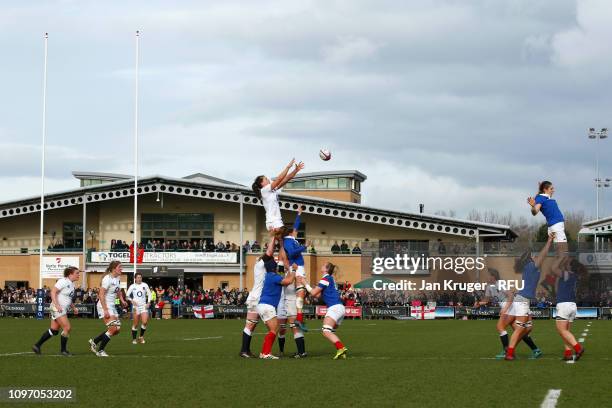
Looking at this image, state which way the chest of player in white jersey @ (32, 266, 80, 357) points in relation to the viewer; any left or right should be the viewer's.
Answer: facing to the right of the viewer

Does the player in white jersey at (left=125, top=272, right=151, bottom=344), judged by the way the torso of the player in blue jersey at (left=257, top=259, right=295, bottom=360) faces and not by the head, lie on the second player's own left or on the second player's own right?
on the second player's own left

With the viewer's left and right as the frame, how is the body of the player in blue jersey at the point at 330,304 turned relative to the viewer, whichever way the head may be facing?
facing to the left of the viewer

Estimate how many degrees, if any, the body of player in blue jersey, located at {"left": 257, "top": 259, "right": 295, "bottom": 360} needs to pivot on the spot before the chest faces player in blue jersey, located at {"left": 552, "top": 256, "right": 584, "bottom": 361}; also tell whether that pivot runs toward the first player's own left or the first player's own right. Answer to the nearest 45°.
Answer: approximately 45° to the first player's own right

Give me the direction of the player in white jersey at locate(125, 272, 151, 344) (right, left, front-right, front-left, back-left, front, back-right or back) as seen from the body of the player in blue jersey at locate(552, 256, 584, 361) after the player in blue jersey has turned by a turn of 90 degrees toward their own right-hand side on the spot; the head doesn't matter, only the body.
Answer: front-left

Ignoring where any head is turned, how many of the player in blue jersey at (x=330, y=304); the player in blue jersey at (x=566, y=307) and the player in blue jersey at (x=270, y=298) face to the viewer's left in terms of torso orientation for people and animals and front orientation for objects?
2

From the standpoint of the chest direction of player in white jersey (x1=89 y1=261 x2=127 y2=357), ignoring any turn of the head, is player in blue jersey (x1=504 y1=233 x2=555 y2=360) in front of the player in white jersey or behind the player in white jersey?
in front

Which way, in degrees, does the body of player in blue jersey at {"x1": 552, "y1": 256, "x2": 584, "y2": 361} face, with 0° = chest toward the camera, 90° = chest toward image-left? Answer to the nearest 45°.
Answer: approximately 90°

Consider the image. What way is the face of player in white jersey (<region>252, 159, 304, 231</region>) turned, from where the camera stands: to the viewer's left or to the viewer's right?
to the viewer's right
